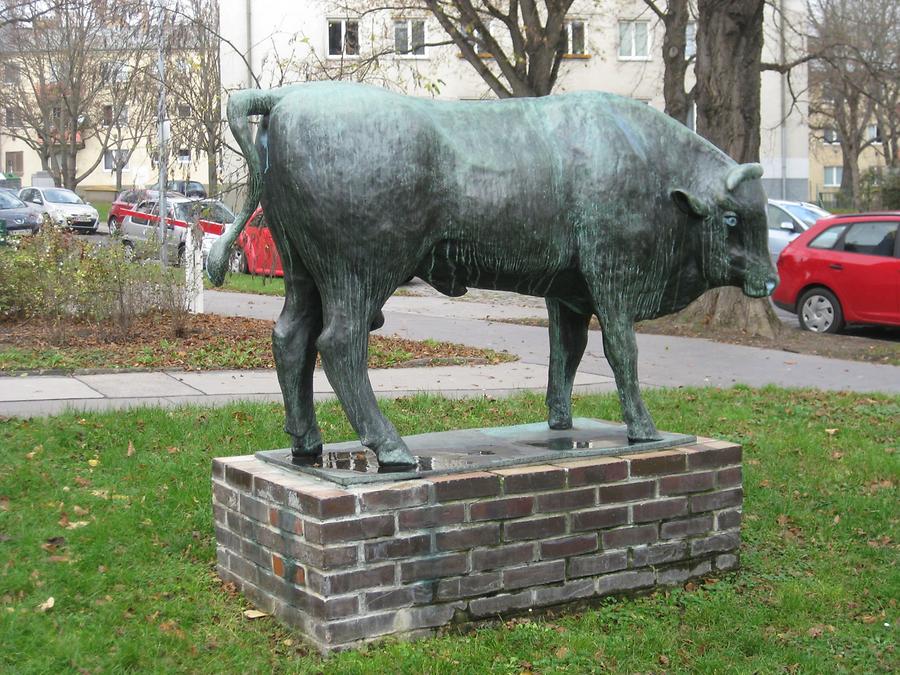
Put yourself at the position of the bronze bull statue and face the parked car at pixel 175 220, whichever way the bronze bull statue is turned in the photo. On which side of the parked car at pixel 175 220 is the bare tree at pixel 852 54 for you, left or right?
right

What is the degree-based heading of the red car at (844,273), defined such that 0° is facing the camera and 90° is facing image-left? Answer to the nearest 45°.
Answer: approximately 270°

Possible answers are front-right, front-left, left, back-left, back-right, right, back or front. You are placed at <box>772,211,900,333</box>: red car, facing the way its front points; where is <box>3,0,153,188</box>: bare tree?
back-left

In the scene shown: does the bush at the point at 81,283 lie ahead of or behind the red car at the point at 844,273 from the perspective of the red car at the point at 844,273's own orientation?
behind

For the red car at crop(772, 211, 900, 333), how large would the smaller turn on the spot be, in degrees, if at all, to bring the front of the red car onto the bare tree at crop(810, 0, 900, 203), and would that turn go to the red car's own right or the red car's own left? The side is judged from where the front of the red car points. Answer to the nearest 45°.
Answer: approximately 90° to the red car's own left

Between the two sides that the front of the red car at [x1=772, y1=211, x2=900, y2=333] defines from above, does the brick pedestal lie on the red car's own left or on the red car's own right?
on the red car's own right

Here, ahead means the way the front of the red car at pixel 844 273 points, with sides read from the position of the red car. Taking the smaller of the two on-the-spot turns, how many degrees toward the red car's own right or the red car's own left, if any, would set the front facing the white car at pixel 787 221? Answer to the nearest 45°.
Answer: approximately 90° to the red car's own left
